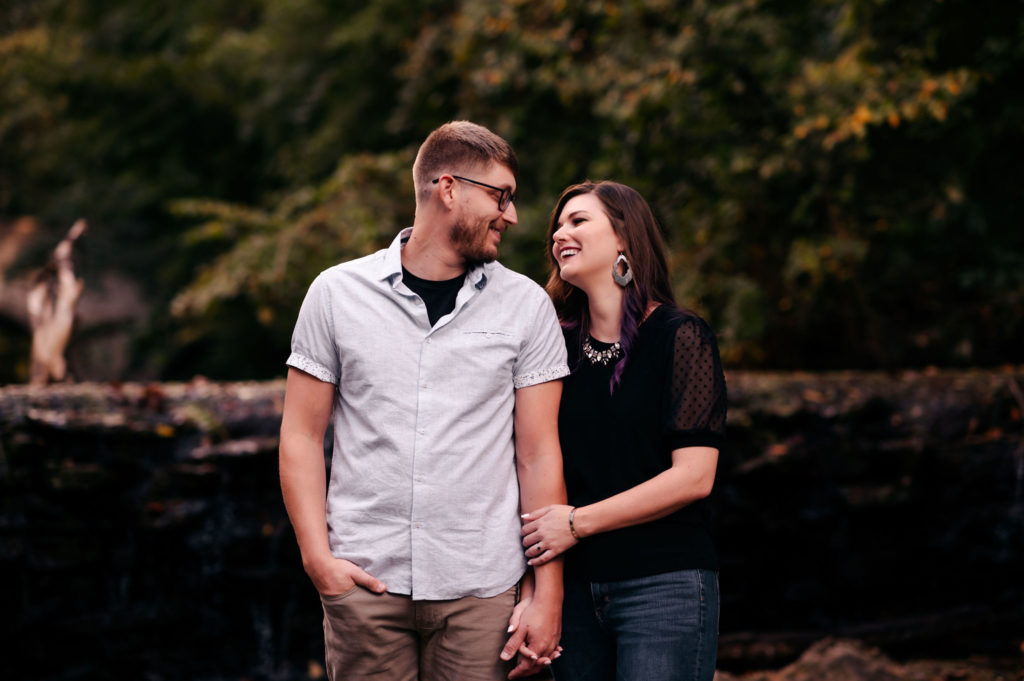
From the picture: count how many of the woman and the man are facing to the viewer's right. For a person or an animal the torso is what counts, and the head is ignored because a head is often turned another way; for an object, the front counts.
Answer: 0

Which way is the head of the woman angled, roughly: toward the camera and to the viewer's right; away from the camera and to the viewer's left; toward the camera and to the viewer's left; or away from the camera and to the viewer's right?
toward the camera and to the viewer's left

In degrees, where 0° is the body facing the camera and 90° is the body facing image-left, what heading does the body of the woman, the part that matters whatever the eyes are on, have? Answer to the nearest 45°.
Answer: approximately 45°

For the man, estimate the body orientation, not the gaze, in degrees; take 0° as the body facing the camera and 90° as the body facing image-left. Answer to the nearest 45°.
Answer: approximately 0°
